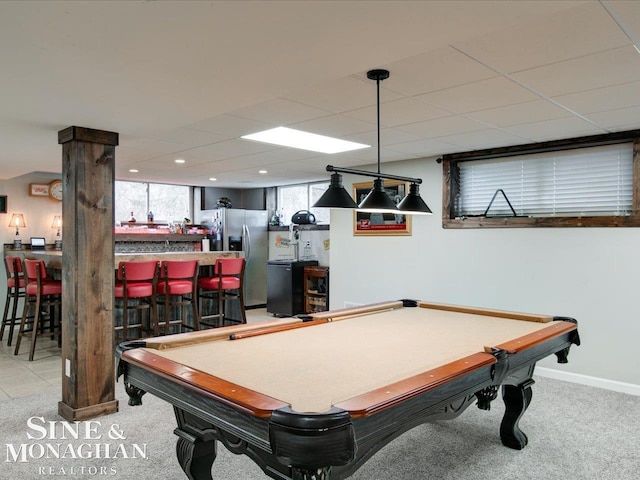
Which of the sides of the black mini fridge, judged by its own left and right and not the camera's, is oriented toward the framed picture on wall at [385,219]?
left

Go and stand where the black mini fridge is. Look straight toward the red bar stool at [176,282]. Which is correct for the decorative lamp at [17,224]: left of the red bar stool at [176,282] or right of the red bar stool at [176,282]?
right

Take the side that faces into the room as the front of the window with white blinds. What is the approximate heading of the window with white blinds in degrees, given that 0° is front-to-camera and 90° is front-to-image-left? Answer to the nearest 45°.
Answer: approximately 45°

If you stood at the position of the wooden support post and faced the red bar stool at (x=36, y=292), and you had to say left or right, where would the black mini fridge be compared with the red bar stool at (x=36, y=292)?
right

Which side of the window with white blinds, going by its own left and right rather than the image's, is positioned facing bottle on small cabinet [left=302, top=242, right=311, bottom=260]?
right

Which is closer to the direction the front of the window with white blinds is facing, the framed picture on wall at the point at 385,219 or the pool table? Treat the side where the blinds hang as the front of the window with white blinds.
the pool table

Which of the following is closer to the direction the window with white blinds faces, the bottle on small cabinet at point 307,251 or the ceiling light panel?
the ceiling light panel

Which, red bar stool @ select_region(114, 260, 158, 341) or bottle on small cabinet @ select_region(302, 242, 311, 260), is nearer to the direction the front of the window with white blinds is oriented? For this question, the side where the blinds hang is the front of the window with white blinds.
the red bar stool

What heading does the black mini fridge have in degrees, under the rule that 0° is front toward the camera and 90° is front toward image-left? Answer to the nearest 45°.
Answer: approximately 45°
